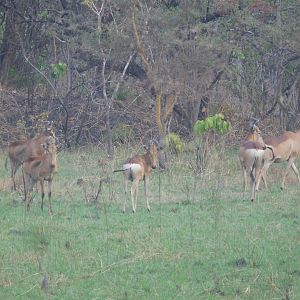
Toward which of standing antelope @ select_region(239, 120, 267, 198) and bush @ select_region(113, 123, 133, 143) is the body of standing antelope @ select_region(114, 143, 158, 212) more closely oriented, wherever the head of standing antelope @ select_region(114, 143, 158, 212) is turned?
the standing antelope

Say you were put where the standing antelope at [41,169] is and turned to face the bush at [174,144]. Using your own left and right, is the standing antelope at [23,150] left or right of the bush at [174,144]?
left

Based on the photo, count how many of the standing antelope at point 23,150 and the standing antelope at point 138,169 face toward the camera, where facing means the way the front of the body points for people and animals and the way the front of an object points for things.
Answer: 0

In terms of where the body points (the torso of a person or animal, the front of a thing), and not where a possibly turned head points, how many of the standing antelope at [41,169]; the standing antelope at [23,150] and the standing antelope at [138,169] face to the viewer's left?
0

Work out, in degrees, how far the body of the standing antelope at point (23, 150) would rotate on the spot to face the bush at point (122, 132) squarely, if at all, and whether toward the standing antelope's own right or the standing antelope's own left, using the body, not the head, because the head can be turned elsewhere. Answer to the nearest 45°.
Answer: approximately 45° to the standing antelope's own left

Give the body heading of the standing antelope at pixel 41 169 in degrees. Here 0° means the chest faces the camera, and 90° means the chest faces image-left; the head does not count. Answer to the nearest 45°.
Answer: approximately 315°

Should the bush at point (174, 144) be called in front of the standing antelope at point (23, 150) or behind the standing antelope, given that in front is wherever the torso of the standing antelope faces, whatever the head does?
in front

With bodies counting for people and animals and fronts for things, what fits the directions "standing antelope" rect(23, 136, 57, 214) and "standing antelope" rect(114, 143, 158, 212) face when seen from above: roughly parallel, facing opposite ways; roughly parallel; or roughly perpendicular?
roughly perpendicular

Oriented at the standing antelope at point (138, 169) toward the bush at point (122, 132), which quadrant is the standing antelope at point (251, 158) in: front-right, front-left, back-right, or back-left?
front-right

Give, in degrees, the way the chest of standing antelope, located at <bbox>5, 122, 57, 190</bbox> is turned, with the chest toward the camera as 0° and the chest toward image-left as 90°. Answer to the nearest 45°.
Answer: approximately 270°

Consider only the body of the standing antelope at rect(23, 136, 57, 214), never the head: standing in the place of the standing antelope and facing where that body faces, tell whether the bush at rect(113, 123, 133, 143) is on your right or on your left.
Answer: on your left

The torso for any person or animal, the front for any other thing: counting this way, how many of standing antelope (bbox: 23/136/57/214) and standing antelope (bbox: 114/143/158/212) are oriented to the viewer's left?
0

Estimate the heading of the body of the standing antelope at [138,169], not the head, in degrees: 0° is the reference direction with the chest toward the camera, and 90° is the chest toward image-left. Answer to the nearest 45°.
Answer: approximately 225°
